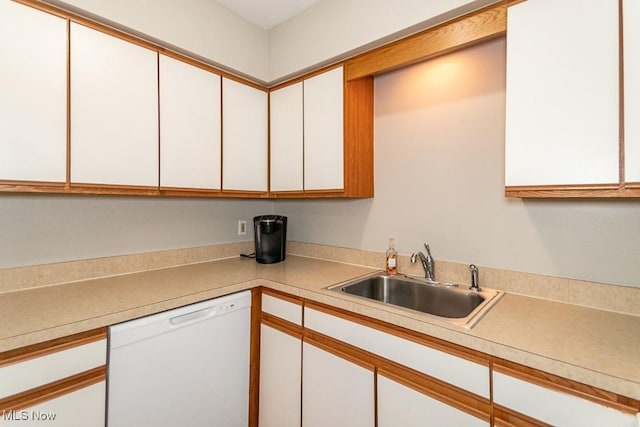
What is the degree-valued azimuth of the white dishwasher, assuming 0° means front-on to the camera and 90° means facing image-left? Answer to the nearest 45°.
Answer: approximately 315°

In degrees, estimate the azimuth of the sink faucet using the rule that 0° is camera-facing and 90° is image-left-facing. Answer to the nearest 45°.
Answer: approximately 45°

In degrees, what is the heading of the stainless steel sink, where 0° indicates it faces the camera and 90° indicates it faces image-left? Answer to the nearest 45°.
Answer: approximately 45°

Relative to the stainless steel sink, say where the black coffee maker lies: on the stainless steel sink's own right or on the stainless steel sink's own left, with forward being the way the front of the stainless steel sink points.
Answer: on the stainless steel sink's own right

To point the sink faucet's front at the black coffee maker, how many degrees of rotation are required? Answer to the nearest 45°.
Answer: approximately 45° to its right
